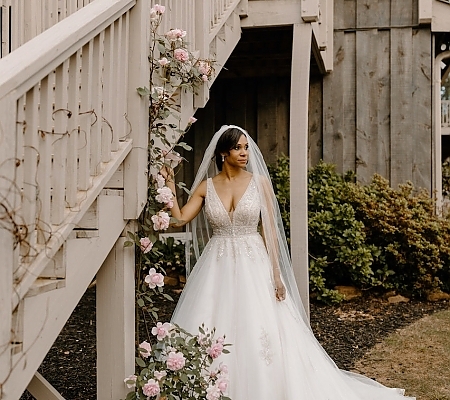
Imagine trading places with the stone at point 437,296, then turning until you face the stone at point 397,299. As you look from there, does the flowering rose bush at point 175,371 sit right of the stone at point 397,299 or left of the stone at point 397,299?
left

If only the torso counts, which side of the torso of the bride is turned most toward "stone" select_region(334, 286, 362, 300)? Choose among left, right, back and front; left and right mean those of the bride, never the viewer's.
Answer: back

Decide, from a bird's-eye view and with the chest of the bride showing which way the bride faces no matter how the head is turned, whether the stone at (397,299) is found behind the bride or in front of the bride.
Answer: behind

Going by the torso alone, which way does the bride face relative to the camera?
toward the camera

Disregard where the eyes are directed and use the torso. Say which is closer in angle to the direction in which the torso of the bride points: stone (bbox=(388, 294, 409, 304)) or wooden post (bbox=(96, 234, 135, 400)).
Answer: the wooden post

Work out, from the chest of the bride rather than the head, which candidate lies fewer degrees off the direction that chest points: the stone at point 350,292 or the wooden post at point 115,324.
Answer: the wooden post
